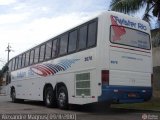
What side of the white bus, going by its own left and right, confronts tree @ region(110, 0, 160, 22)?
right

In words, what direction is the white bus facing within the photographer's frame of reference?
facing away from the viewer and to the left of the viewer
